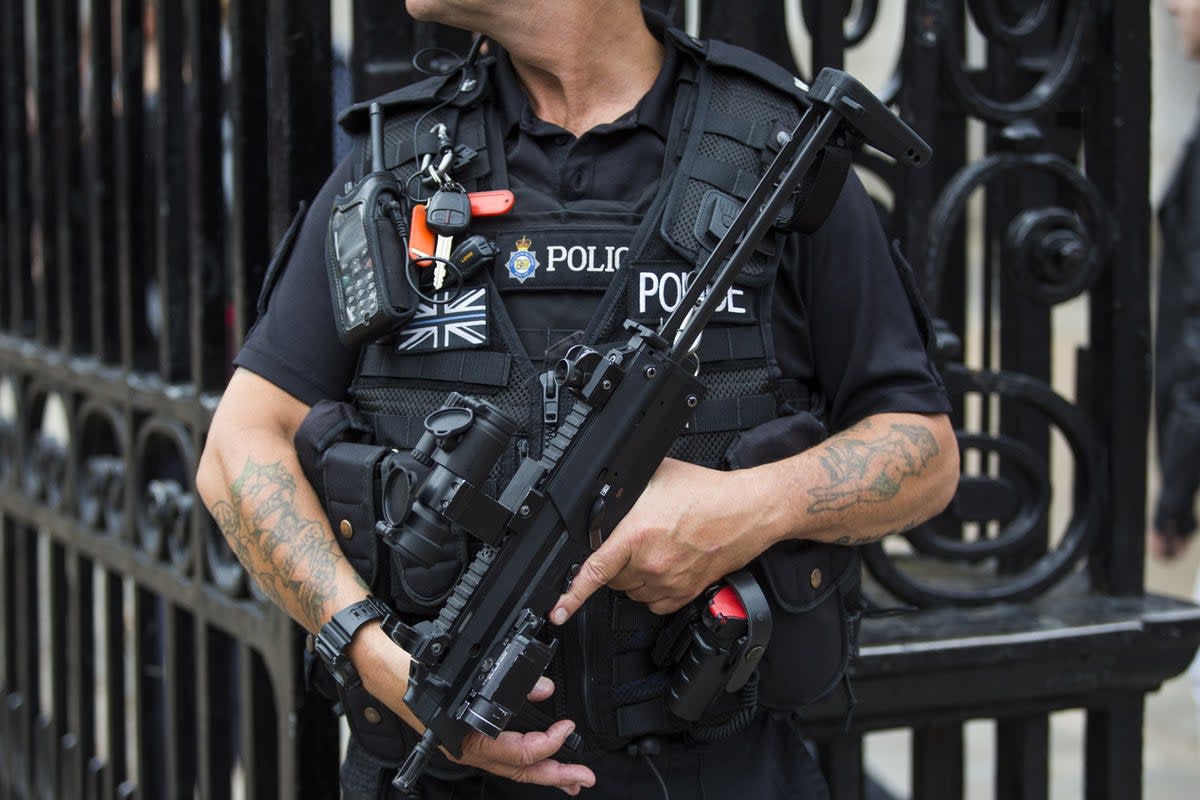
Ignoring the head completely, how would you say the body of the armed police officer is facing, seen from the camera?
toward the camera

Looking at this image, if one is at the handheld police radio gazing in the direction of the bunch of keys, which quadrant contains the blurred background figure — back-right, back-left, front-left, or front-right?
front-left

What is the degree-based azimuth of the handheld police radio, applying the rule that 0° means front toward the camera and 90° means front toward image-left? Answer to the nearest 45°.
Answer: approximately 45°

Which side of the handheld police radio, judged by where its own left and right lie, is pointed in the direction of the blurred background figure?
back

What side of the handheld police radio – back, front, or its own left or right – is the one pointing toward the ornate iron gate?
back

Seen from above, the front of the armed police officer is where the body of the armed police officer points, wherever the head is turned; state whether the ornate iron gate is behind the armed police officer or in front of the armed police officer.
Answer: behind

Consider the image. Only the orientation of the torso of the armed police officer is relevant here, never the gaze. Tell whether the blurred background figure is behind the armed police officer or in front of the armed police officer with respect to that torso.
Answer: behind
